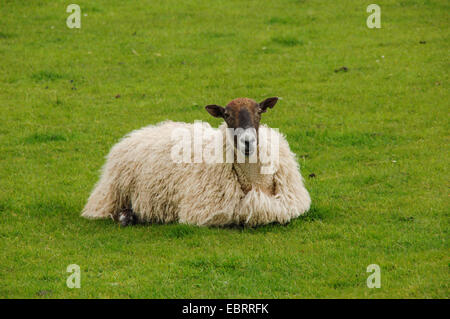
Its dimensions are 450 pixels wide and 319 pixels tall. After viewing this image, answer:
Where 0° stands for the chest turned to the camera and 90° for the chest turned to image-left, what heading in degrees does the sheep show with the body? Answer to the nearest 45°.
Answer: approximately 315°
